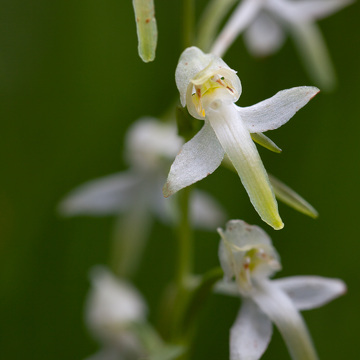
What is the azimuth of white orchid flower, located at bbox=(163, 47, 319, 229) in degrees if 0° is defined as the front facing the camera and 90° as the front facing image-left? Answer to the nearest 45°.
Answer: approximately 0°

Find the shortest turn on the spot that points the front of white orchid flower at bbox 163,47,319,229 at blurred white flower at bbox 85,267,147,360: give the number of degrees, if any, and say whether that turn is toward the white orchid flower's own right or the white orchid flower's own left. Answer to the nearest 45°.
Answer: approximately 135° to the white orchid flower's own right

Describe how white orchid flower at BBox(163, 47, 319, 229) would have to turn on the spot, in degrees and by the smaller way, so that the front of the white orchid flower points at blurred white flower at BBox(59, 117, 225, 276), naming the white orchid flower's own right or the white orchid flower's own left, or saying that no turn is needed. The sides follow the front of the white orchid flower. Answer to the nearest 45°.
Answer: approximately 135° to the white orchid flower's own right

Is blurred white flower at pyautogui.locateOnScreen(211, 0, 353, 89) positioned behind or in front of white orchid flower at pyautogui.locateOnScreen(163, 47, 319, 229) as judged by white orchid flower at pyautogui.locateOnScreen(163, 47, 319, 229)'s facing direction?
behind
